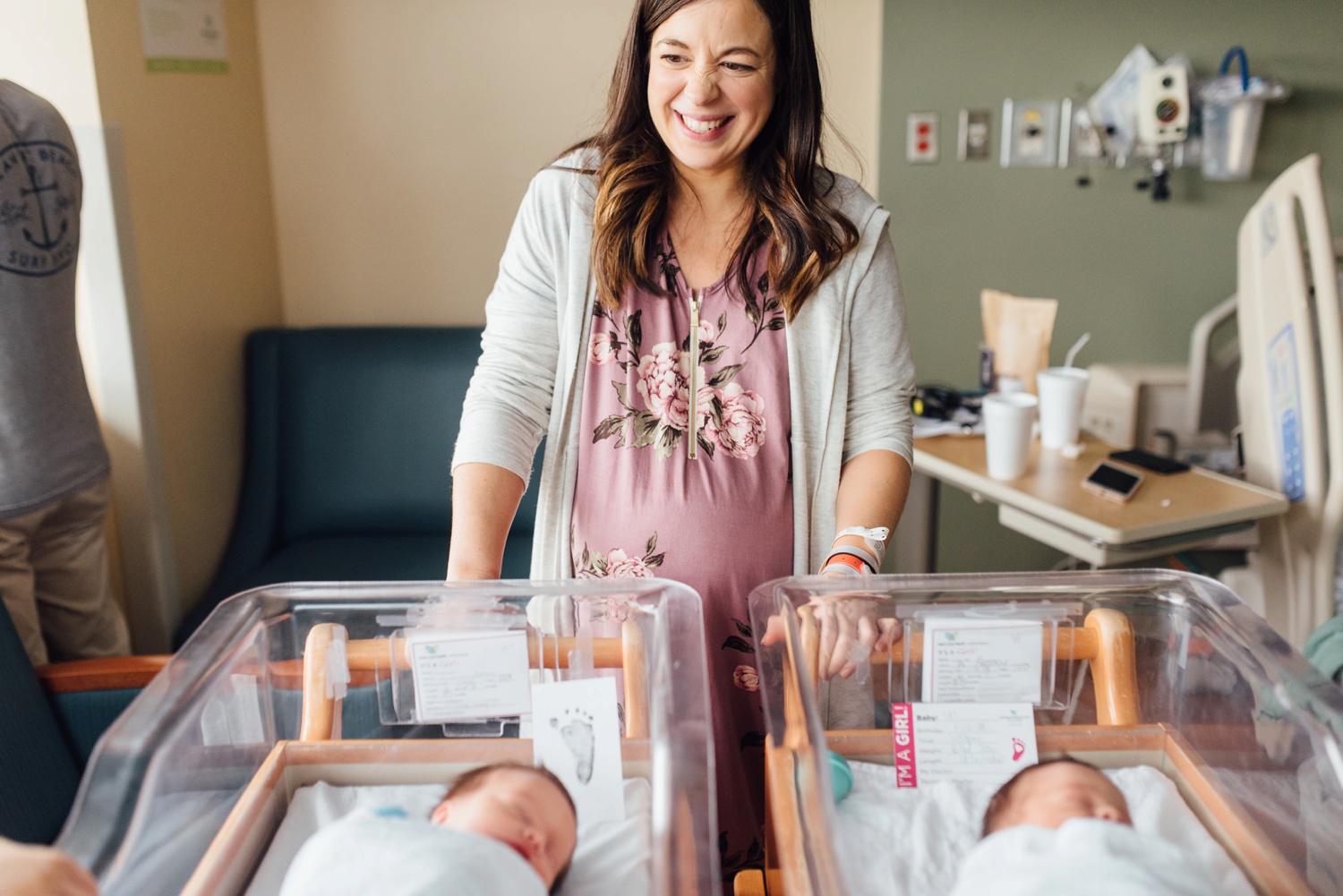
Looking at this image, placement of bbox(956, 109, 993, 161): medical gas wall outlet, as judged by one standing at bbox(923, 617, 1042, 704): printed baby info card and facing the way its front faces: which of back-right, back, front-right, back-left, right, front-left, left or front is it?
back

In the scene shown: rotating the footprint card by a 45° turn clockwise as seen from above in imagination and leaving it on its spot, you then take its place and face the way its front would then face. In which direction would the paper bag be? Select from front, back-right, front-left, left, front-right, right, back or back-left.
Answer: back

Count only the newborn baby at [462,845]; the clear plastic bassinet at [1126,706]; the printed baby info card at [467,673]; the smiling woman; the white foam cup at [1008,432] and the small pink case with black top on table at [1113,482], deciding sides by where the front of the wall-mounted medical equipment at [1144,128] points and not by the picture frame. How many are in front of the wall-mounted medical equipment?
6

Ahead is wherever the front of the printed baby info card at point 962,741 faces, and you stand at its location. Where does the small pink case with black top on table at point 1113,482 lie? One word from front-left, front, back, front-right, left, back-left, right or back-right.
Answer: back

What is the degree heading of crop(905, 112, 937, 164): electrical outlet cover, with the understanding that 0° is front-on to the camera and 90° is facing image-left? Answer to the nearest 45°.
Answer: approximately 0°

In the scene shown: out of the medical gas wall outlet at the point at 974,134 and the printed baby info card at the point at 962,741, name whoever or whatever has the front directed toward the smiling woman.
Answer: the medical gas wall outlet

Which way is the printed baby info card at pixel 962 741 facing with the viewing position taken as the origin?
facing the viewer

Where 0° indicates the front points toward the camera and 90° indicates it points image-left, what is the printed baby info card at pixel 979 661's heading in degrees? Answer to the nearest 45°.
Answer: approximately 0°

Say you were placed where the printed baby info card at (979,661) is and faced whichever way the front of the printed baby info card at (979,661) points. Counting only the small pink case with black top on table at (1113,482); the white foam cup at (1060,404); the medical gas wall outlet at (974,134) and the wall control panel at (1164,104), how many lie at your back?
4

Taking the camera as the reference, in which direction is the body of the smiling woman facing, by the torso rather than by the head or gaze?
toward the camera

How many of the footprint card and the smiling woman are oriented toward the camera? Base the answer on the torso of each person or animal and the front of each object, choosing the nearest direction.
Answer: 2

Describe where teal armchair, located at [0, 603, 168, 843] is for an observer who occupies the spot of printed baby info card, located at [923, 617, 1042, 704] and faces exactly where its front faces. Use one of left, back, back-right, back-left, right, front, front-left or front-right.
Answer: right

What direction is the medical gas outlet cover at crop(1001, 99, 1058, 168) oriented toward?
toward the camera

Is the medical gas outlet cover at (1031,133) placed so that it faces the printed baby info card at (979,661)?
yes

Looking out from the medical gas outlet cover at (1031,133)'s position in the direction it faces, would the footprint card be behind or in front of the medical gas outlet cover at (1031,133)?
in front
